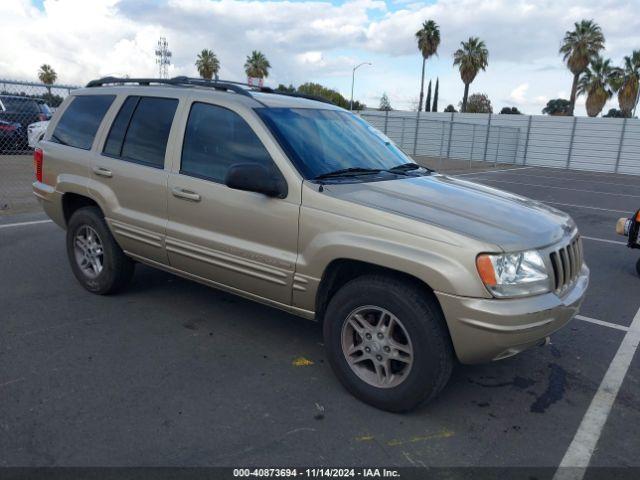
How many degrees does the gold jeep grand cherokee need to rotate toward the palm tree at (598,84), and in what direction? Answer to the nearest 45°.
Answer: approximately 90° to its left

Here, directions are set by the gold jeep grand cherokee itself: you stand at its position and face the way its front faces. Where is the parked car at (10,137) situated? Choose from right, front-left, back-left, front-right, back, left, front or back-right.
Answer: back

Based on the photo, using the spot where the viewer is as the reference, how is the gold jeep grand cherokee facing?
facing the viewer and to the right of the viewer

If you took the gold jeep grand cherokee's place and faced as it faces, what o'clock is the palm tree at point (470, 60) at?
The palm tree is roughly at 8 o'clock from the gold jeep grand cherokee.

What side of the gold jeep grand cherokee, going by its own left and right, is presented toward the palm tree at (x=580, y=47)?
left

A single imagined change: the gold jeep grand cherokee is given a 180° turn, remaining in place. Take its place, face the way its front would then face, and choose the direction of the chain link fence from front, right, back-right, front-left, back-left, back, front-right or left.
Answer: front

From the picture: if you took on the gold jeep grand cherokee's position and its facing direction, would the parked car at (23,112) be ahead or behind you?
behind

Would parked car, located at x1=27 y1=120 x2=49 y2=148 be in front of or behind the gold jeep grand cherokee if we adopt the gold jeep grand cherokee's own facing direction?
behind
